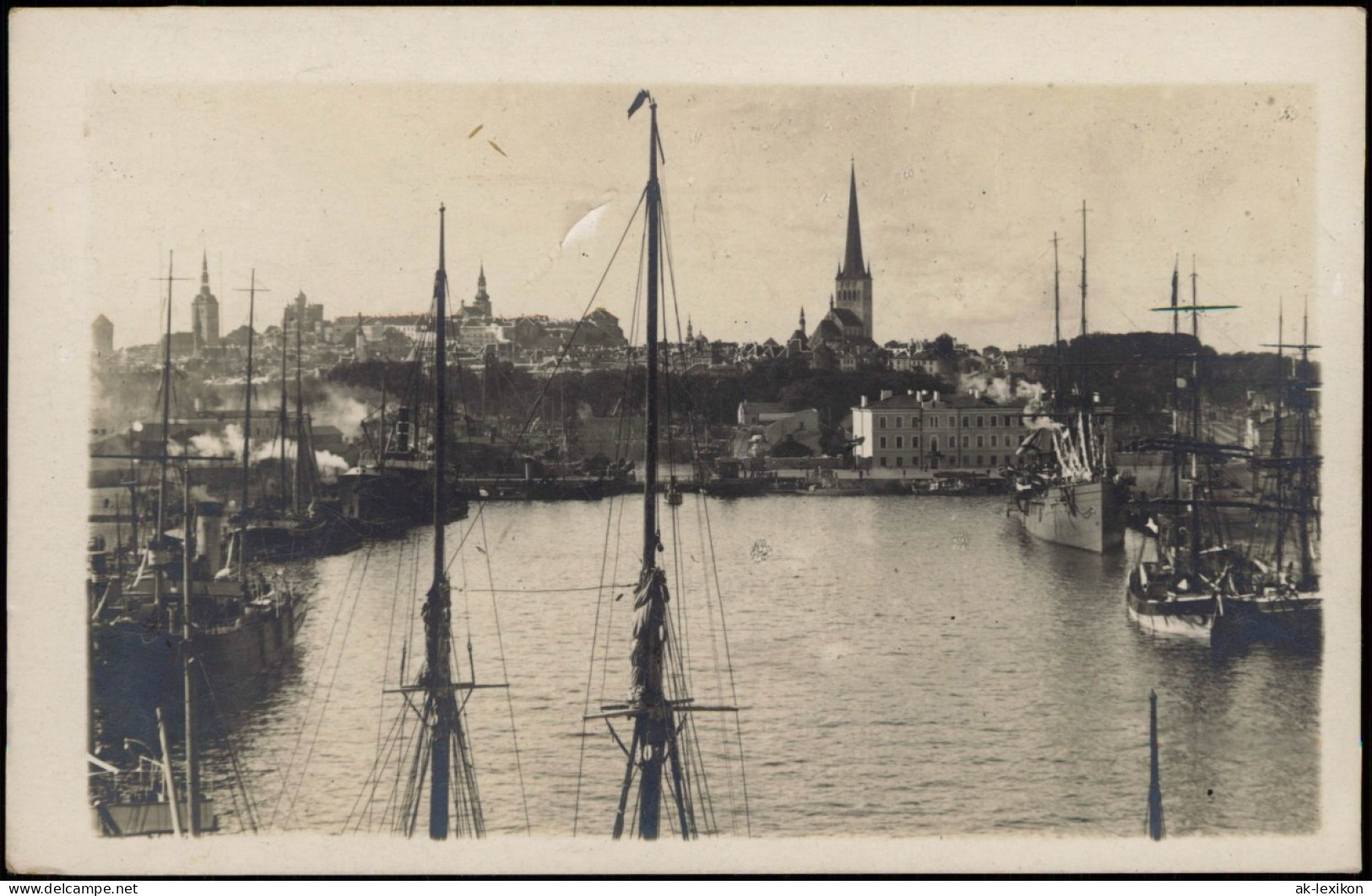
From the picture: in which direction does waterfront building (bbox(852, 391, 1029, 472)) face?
toward the camera
